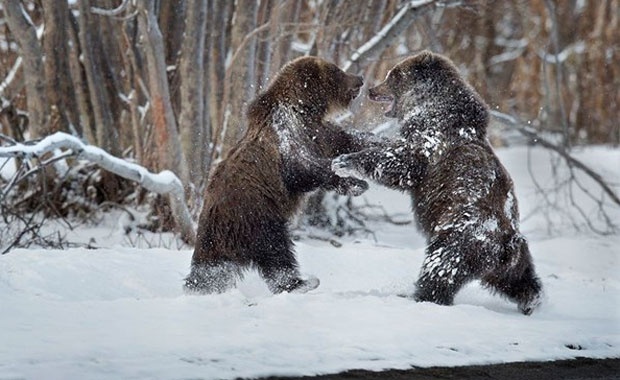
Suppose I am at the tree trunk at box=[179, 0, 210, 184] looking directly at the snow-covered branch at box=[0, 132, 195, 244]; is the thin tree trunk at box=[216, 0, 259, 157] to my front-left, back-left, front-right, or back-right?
back-left

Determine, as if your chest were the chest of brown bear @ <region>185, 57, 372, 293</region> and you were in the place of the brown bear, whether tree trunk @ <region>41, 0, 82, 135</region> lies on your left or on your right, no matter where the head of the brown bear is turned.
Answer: on your left

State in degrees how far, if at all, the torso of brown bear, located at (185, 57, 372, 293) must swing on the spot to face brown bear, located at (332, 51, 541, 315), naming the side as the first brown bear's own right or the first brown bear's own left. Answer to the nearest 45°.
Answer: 0° — it already faces it

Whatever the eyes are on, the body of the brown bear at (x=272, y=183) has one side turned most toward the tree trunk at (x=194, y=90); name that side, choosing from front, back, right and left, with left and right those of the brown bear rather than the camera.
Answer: left

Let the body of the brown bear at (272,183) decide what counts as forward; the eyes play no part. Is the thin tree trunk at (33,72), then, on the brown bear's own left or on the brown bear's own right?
on the brown bear's own left

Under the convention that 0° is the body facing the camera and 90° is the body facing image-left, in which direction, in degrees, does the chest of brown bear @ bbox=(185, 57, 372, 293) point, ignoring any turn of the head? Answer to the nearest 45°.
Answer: approximately 270°

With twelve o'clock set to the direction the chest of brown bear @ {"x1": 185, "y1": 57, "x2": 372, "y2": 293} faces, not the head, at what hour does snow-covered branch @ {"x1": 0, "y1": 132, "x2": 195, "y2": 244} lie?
The snow-covered branch is roughly at 8 o'clock from the brown bear.

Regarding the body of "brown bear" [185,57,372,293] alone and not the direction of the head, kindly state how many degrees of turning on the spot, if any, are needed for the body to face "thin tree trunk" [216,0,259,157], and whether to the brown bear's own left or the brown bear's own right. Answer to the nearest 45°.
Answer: approximately 90° to the brown bear's own left

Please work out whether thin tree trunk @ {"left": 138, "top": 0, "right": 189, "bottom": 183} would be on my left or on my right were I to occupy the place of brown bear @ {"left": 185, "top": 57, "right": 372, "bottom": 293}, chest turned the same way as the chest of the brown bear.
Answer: on my left
